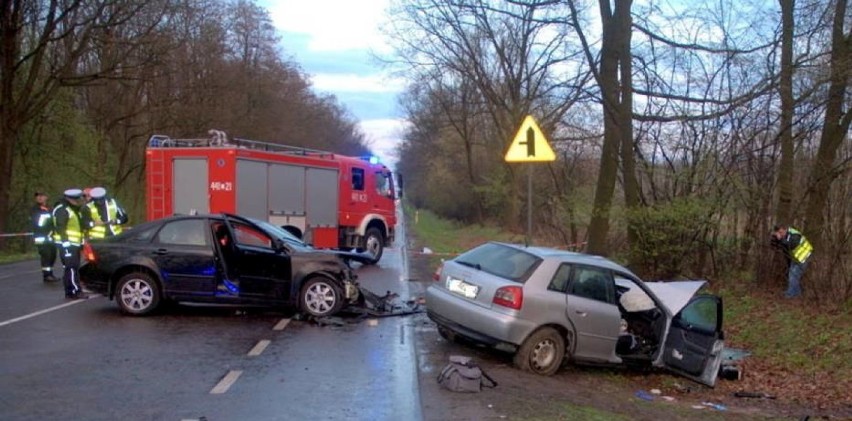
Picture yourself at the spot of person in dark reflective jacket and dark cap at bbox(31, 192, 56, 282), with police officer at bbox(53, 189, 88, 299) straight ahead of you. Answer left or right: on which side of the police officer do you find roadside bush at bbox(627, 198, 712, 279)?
left

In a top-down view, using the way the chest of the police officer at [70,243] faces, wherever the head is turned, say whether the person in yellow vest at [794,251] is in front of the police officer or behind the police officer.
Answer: in front

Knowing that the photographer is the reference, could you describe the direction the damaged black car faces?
facing to the right of the viewer

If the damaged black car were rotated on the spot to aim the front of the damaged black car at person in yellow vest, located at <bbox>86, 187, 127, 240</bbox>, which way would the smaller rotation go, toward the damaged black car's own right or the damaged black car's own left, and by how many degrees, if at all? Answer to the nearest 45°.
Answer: approximately 135° to the damaged black car's own left

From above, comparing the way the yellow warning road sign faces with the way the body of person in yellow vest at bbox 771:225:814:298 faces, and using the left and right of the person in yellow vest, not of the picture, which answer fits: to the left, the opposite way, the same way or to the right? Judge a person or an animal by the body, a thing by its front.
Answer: to the left

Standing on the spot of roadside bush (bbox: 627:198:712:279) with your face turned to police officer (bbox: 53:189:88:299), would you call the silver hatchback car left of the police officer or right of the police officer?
left

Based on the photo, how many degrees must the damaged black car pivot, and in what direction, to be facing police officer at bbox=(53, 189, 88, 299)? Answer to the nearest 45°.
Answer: approximately 135° to its left

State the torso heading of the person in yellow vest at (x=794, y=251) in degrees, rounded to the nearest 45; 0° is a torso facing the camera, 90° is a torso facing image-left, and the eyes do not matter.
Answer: approximately 90°

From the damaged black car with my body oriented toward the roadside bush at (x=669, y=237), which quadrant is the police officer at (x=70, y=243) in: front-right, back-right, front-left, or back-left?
back-left
